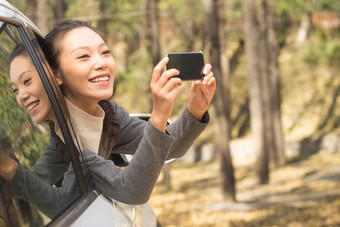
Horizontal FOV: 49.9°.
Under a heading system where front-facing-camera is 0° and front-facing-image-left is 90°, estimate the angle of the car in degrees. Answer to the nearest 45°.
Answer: approximately 225°

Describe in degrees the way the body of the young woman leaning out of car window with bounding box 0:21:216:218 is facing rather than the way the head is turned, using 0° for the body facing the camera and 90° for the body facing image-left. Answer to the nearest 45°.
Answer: approximately 315°

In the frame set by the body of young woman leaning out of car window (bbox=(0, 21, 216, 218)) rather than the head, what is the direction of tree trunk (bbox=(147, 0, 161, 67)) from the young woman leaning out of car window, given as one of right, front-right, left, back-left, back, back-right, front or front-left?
back-left

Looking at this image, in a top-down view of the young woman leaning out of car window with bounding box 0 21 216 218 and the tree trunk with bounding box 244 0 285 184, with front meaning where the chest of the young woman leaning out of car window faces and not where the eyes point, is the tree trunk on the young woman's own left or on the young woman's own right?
on the young woman's own left
